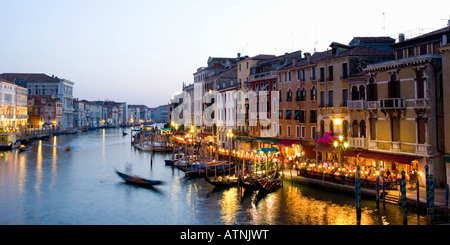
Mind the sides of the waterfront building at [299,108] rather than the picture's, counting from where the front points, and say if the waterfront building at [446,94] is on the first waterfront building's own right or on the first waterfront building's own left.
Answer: on the first waterfront building's own left

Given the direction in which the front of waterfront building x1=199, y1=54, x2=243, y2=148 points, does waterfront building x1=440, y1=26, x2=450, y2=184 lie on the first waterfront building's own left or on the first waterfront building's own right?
on the first waterfront building's own left

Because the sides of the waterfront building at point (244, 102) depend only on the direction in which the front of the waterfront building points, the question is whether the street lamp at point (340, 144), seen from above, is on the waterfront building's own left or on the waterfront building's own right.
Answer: on the waterfront building's own left

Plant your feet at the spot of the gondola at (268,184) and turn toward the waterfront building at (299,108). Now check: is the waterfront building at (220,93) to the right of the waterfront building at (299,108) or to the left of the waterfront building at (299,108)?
left

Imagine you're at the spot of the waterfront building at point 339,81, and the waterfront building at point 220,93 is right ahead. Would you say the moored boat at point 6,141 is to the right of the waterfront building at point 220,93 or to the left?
left

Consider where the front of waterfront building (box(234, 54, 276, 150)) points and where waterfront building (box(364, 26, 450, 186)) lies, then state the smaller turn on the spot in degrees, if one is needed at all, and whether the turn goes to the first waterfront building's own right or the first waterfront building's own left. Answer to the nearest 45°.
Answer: approximately 90° to the first waterfront building's own left

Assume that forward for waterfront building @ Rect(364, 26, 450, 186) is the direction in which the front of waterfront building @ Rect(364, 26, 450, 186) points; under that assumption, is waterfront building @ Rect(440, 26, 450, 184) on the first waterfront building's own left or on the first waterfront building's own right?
on the first waterfront building's own left

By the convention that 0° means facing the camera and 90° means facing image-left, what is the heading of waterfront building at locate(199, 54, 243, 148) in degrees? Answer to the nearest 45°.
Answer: approximately 45°

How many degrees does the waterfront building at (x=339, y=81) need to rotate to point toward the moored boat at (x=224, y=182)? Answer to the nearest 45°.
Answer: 0° — it already faces it

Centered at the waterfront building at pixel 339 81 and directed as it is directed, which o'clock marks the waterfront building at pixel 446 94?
the waterfront building at pixel 446 94 is roughly at 9 o'clock from the waterfront building at pixel 339 81.
